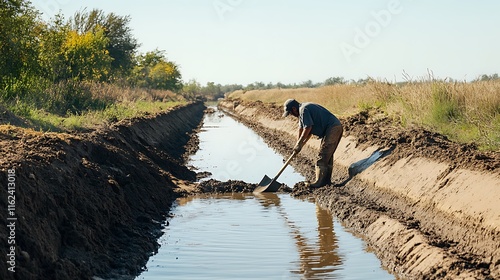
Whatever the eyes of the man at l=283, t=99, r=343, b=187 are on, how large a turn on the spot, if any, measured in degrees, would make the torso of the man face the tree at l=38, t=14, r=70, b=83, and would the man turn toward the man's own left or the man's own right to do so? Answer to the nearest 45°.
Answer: approximately 45° to the man's own right

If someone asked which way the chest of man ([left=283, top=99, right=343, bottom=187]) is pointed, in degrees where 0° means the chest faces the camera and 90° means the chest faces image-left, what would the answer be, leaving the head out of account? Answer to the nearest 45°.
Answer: approximately 90°

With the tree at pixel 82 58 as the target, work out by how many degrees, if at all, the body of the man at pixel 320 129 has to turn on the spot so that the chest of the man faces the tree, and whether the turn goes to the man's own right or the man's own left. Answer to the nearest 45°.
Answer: approximately 45° to the man's own right
